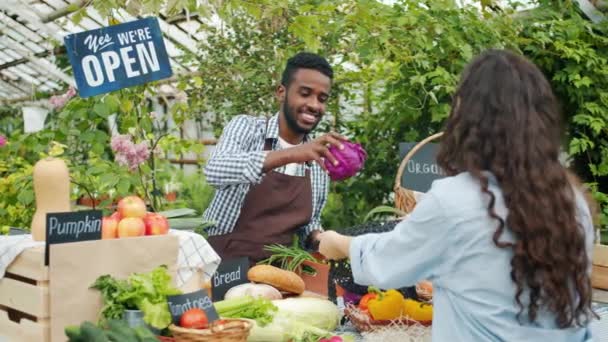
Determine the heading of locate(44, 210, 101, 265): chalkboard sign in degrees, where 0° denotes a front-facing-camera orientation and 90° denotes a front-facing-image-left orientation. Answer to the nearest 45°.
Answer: approximately 0°

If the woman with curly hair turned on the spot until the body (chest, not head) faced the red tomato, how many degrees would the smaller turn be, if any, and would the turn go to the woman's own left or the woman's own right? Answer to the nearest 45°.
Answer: approximately 45° to the woman's own left

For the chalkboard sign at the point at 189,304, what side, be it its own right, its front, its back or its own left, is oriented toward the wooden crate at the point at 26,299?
right

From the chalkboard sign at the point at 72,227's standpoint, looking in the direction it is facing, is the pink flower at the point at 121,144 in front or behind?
behind

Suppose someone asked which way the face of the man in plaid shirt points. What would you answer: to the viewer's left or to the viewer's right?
to the viewer's right

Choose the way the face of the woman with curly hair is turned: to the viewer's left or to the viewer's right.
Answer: to the viewer's left
